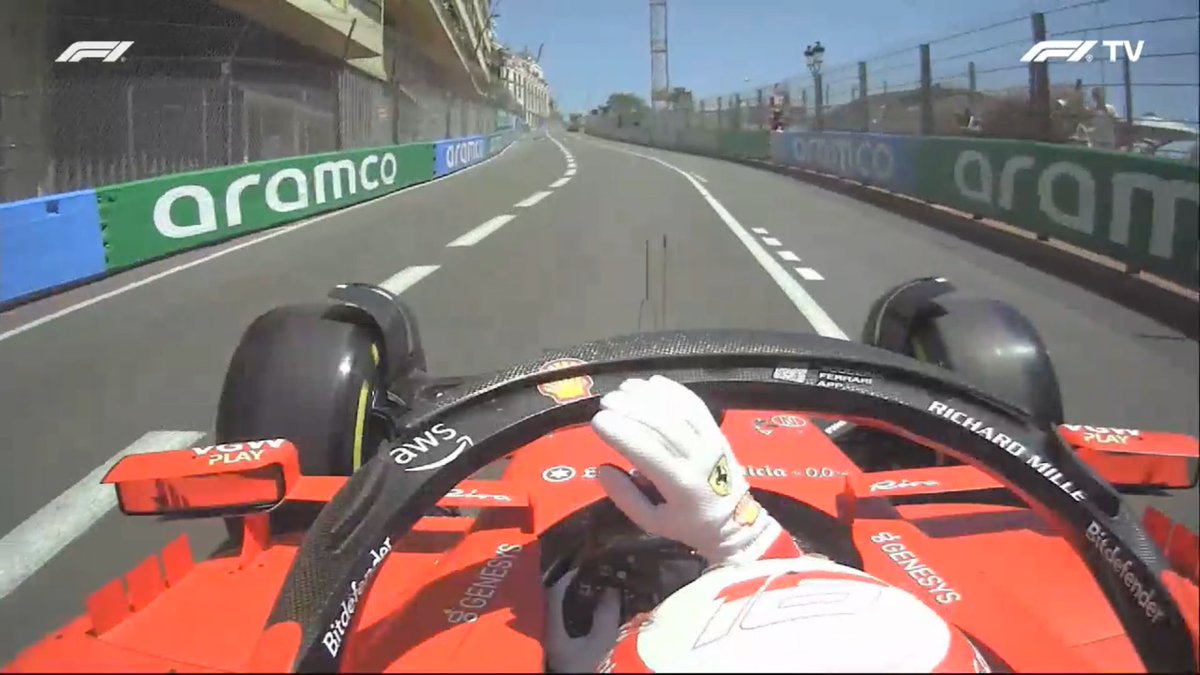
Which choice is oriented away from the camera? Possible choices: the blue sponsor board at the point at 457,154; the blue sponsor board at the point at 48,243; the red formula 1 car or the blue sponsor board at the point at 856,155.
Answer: the red formula 1 car

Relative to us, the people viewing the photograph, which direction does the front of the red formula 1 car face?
facing away from the viewer

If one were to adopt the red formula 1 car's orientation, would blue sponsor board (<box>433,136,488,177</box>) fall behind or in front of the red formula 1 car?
in front

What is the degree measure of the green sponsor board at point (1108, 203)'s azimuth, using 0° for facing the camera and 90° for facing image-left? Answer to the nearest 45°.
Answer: approximately 45°

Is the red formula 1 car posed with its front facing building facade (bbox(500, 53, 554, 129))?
yes

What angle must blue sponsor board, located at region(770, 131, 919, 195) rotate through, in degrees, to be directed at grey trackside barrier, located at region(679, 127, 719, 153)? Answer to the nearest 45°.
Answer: approximately 135° to its right

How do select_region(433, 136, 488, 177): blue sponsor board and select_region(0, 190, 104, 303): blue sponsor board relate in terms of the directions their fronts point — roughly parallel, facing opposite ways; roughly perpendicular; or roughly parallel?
roughly parallel

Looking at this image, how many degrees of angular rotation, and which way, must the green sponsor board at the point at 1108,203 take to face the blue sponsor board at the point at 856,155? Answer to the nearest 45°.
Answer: approximately 135° to its right

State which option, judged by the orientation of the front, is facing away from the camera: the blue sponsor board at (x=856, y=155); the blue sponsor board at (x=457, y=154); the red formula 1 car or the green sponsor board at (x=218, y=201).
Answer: the red formula 1 car

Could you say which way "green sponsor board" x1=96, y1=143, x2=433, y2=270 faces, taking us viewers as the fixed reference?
facing the viewer and to the right of the viewer

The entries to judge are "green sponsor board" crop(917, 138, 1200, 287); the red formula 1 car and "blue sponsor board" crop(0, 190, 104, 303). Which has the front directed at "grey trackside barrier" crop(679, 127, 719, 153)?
the red formula 1 car

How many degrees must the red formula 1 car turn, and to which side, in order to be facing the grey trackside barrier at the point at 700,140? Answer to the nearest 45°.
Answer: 0° — it already faces it

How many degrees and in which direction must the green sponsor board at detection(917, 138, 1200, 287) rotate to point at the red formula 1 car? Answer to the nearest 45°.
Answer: approximately 45° to its left

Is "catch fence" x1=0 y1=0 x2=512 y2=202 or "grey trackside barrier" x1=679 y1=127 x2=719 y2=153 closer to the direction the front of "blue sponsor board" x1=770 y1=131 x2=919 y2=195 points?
the catch fence

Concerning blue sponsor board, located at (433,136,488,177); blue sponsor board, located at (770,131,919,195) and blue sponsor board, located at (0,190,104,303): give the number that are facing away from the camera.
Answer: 0

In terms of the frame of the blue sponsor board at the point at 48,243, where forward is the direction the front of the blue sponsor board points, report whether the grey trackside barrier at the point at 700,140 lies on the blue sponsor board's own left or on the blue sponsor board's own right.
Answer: on the blue sponsor board's own left
